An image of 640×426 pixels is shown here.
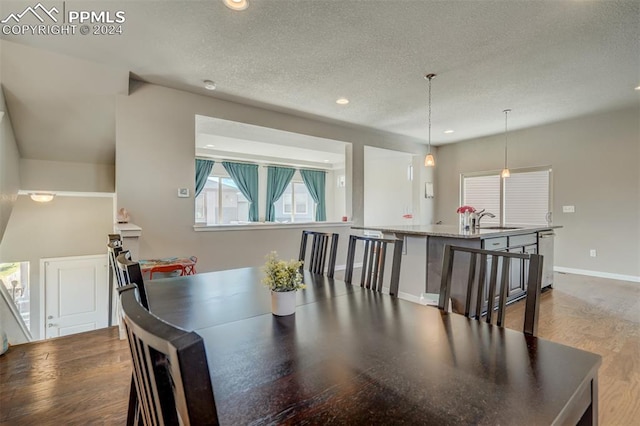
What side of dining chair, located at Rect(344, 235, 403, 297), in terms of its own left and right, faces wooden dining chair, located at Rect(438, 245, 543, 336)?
left

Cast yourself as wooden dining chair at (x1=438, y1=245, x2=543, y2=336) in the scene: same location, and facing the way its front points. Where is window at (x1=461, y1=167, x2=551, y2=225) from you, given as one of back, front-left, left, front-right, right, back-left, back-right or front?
back-right

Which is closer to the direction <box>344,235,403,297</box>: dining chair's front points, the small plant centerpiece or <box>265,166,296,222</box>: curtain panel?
the small plant centerpiece

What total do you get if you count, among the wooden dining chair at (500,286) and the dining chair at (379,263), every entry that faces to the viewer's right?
0

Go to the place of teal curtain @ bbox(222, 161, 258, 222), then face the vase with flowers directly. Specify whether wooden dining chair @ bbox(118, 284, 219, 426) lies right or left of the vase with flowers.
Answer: right

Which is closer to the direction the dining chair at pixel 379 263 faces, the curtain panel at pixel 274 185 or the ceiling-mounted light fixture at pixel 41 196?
the ceiling-mounted light fixture

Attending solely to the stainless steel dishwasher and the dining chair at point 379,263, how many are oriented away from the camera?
0
